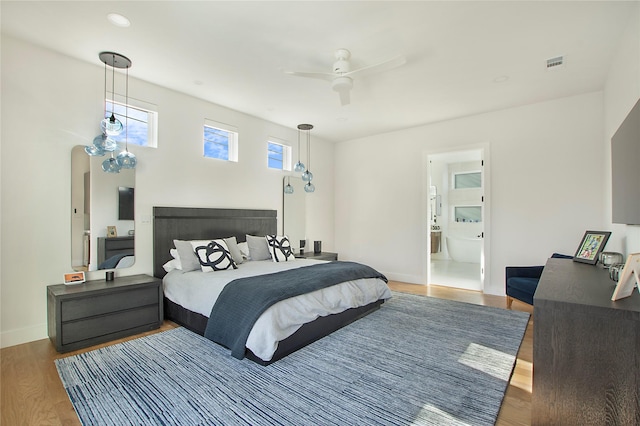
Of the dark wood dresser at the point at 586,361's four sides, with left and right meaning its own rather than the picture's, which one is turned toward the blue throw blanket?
front

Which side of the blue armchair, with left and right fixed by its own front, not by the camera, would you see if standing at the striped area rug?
front

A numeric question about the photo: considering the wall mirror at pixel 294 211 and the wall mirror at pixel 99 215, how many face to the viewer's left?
0

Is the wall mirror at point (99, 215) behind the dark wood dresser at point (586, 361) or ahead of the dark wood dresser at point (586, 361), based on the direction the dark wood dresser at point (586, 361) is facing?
ahead

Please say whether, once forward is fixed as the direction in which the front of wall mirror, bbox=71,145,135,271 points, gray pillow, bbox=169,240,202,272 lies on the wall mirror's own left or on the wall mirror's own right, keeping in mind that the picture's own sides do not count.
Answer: on the wall mirror's own left

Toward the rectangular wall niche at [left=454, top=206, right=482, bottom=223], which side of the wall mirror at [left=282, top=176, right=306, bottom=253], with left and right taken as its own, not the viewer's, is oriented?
left

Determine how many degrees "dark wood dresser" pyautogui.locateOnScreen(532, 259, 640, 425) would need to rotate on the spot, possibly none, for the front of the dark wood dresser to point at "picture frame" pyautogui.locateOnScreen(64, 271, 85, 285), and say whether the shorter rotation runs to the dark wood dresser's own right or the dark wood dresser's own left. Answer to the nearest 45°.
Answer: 0° — it already faces it

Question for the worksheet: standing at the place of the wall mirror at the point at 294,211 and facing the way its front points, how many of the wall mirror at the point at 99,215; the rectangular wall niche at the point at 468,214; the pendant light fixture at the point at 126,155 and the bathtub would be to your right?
2

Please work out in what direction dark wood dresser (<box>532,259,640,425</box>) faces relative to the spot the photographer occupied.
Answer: facing to the left of the viewer

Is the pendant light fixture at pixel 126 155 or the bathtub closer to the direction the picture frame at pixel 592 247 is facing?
the pendant light fixture

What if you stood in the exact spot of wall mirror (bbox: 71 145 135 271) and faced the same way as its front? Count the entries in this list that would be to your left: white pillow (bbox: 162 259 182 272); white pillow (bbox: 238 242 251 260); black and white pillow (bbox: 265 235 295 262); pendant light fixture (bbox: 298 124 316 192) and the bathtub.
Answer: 5

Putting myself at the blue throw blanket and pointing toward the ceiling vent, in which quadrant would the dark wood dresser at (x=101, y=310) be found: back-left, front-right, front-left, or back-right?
back-left
